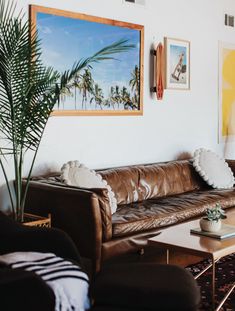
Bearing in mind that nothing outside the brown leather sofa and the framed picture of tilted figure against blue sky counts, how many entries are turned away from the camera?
0

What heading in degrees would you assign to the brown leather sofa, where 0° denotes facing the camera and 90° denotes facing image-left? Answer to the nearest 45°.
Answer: approximately 315°

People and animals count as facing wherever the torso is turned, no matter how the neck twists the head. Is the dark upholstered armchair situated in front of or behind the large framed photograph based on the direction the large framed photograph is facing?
in front

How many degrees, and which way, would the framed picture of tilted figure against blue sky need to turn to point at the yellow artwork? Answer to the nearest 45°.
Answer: approximately 90° to its left

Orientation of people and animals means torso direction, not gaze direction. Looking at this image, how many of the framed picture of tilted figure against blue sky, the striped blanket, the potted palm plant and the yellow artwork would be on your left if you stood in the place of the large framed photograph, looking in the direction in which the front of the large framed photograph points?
2

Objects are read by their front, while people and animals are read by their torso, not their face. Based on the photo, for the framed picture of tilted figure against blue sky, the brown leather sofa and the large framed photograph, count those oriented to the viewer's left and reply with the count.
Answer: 0

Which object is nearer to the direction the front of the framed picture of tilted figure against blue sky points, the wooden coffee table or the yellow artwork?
the wooden coffee table

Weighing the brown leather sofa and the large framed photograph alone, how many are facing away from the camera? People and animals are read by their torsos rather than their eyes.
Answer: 0
